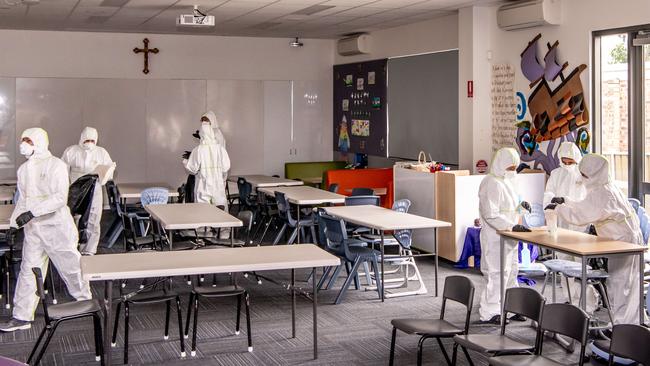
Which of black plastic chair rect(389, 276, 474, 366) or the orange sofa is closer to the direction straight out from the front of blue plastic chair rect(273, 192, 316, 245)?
the orange sofa

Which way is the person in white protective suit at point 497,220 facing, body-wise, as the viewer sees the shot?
to the viewer's right

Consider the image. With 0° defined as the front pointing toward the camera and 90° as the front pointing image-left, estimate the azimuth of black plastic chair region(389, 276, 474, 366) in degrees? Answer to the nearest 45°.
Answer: approximately 45°

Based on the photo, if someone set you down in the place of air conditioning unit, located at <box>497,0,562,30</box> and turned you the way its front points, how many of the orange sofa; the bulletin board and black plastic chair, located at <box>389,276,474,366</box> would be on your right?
2

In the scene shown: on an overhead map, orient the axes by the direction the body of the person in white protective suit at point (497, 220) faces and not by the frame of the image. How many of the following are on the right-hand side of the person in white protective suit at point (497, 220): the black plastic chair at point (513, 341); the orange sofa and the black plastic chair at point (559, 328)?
2

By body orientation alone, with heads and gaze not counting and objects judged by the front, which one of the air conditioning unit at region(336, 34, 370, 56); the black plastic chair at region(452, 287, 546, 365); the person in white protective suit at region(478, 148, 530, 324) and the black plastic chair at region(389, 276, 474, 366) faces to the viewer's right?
the person in white protective suit

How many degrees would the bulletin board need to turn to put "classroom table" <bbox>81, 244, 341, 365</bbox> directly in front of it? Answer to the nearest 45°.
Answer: approximately 45° to its left

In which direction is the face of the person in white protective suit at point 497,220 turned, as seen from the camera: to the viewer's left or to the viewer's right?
to the viewer's right
